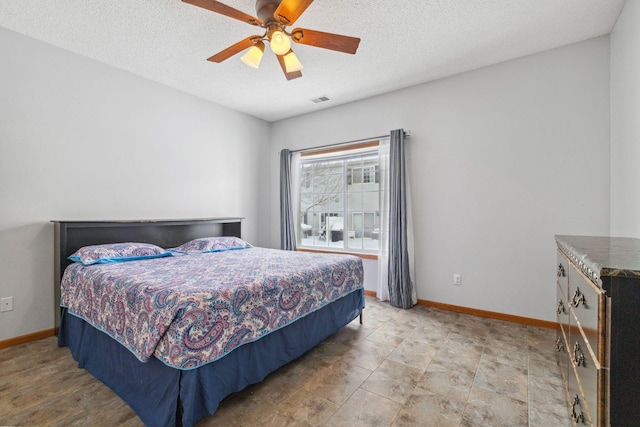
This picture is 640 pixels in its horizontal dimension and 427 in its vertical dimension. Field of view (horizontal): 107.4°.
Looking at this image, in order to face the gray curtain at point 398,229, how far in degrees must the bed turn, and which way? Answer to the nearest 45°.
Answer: approximately 45° to its left

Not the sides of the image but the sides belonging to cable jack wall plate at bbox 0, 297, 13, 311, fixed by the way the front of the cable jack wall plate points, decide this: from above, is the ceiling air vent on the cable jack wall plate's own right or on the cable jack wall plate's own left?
on the cable jack wall plate's own left

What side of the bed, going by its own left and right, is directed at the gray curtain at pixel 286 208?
left

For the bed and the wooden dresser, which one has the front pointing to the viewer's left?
the wooden dresser

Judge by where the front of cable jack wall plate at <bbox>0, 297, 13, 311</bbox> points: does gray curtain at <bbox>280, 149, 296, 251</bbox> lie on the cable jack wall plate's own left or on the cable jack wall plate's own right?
on the cable jack wall plate's own left

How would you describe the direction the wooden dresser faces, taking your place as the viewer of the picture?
facing to the left of the viewer

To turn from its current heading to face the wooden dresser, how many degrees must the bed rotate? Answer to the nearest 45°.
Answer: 0° — it already faces it

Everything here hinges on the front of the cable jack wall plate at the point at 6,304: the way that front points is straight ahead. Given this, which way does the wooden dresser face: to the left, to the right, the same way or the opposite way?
the opposite way

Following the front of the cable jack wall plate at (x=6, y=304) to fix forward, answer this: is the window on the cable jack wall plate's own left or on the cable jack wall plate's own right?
on the cable jack wall plate's own left

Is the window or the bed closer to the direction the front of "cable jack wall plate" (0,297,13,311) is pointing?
the bed

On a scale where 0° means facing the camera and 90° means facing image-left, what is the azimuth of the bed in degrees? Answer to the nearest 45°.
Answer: approximately 315°
